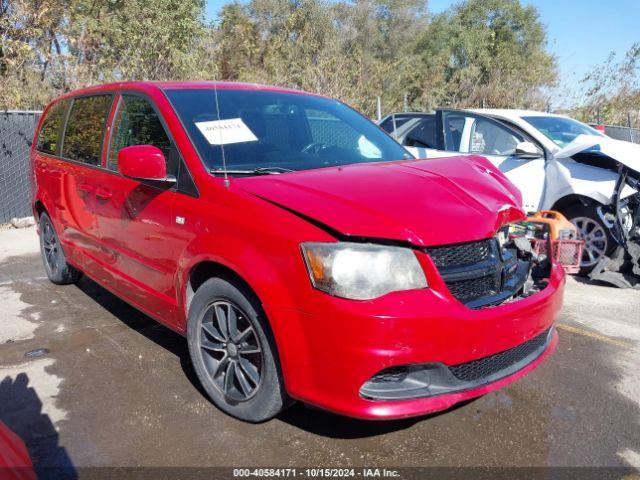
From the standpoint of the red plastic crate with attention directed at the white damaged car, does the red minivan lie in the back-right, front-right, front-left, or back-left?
back-left

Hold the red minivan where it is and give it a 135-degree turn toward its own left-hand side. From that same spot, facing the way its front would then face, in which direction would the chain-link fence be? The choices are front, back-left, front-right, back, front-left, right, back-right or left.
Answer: front-left

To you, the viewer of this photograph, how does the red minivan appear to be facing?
facing the viewer and to the right of the viewer

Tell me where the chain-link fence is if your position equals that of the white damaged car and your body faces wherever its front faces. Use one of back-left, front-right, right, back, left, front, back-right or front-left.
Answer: back-right

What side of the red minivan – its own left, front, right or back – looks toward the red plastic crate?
left

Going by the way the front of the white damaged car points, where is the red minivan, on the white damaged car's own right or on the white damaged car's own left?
on the white damaged car's own right

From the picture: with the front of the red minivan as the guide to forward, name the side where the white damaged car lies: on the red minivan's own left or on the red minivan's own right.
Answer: on the red minivan's own left

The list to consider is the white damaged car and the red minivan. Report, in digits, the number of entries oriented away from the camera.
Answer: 0
